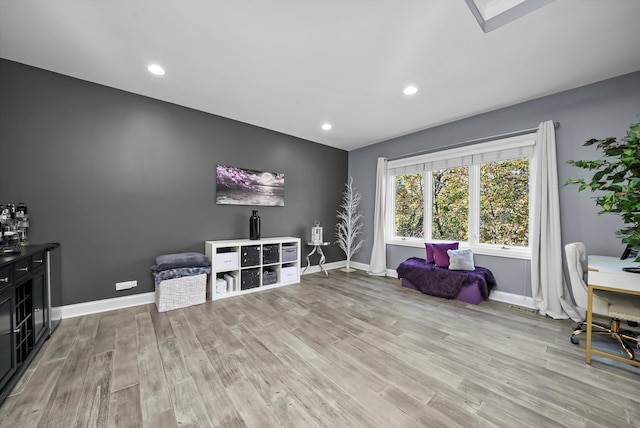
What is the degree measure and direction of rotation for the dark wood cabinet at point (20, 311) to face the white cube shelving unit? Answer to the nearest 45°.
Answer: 0° — it already faces it

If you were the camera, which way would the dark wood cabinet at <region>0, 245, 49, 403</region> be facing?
facing to the right of the viewer

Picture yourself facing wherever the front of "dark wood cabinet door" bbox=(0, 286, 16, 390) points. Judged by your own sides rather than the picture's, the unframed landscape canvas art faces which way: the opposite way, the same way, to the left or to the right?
to the right

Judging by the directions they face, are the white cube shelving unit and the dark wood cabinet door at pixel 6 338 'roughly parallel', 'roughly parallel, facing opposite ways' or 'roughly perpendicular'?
roughly perpendicular

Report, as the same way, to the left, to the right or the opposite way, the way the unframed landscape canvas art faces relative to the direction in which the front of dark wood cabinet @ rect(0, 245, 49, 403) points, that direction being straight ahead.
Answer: to the right

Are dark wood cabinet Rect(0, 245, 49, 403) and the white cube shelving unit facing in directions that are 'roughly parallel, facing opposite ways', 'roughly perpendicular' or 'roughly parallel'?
roughly perpendicular

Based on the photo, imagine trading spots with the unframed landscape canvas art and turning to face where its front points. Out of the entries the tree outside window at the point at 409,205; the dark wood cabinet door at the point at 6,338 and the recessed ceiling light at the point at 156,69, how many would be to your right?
2

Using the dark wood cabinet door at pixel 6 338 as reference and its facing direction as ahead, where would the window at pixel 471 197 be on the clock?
The window is roughly at 1 o'clock from the dark wood cabinet door.

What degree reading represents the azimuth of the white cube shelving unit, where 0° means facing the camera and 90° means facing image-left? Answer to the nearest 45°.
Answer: approximately 315°

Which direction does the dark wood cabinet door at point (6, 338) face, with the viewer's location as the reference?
facing to the right of the viewer
